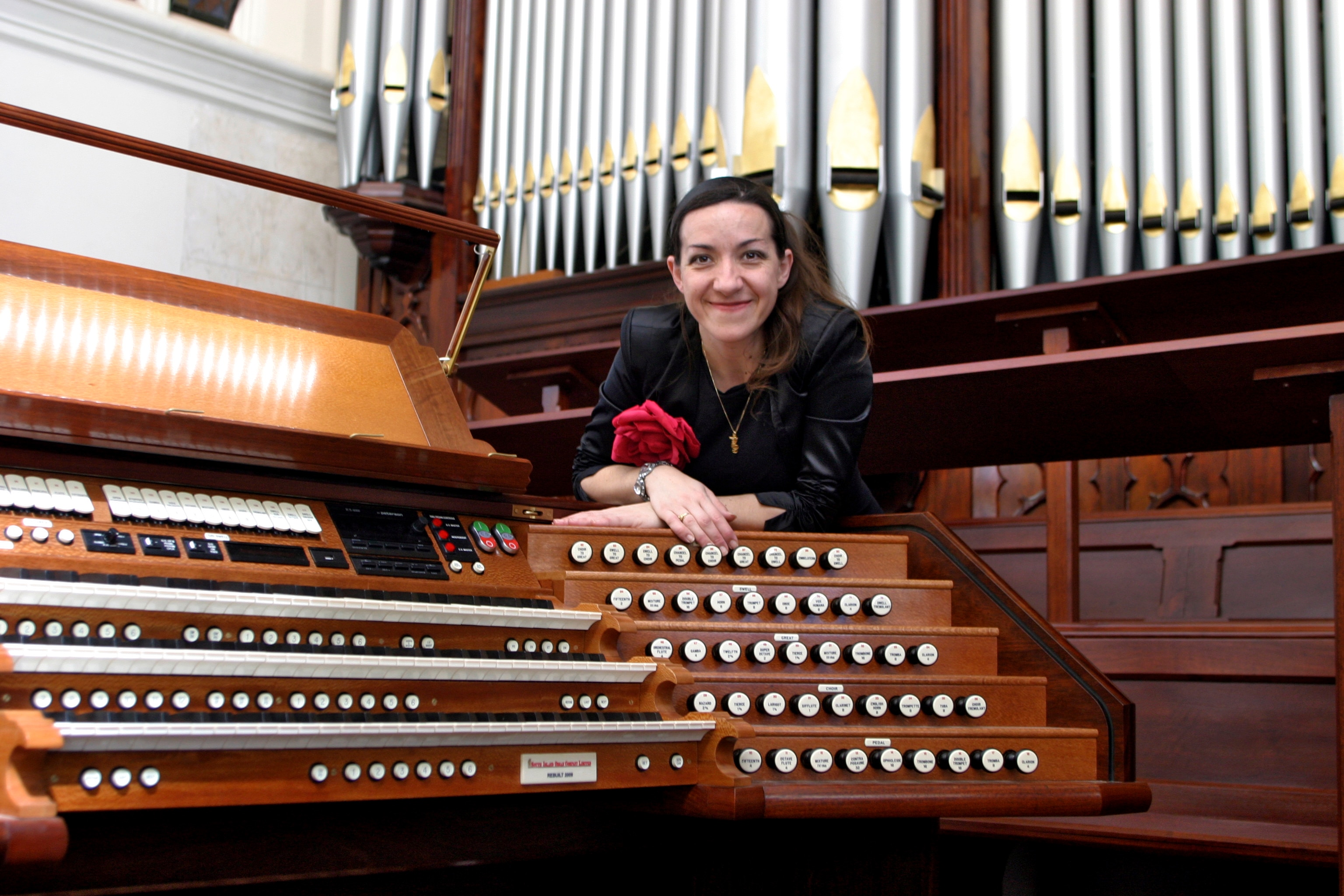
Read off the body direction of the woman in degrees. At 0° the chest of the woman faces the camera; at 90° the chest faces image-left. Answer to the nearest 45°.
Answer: approximately 0°
